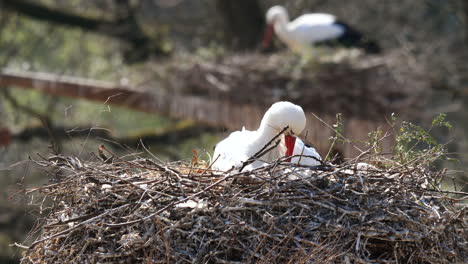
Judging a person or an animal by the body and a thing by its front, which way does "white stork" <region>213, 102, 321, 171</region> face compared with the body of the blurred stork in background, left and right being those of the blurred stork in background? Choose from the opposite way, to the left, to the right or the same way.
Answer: the opposite way

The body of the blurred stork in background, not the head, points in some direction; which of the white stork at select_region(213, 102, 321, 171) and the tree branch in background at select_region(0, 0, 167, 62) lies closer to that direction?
the tree branch in background

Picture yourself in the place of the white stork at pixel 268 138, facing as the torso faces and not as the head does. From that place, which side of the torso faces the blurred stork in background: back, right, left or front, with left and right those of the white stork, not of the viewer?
left

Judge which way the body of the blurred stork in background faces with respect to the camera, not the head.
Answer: to the viewer's left

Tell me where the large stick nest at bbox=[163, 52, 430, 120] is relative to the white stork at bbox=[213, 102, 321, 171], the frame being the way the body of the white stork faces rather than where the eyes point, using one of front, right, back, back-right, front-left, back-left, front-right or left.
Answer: left

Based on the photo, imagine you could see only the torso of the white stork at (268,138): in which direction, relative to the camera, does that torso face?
to the viewer's right

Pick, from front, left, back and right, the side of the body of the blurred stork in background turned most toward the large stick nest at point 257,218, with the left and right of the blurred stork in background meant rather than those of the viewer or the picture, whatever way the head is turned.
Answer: left

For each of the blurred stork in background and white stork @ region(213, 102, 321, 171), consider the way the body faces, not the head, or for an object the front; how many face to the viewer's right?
1
